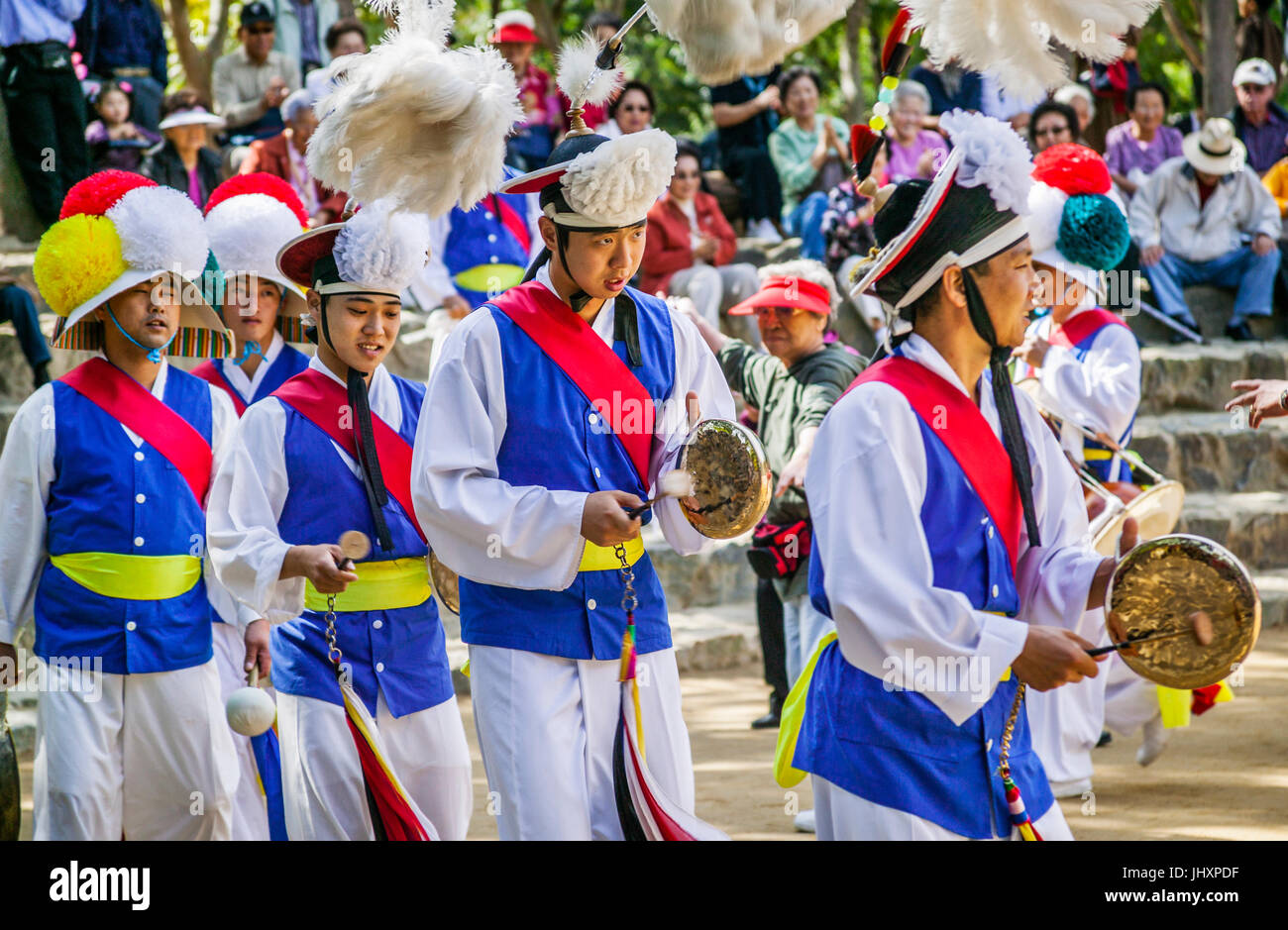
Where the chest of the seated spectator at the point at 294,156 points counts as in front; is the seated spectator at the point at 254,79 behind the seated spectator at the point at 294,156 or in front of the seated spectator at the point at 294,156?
behind

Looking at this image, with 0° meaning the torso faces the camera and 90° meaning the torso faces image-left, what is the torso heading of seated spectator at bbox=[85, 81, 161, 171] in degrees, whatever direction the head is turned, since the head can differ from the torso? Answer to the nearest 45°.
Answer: approximately 0°

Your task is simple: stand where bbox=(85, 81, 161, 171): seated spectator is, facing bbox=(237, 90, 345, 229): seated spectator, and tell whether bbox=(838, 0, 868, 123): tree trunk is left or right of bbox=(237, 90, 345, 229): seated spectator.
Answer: left

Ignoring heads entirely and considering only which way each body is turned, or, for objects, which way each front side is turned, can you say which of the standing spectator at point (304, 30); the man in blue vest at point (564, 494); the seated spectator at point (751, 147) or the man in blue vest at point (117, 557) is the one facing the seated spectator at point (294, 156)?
the standing spectator at point (304, 30)

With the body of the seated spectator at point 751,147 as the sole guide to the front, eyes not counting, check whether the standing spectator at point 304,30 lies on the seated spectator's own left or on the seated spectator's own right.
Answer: on the seated spectator's own right

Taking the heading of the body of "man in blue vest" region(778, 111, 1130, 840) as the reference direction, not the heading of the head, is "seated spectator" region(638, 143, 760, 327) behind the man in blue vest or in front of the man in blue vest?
behind

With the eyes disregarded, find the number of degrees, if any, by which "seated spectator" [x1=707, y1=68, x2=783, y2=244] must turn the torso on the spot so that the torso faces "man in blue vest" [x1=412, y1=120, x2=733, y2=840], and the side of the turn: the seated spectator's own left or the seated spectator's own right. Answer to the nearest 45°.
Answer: approximately 45° to the seated spectator's own right

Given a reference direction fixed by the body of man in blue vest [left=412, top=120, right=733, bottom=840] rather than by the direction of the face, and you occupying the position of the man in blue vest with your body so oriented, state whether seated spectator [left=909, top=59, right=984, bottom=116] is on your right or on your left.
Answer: on your left

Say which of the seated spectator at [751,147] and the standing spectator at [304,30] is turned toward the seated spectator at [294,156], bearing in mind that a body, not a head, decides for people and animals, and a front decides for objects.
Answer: the standing spectator at [304,30]
